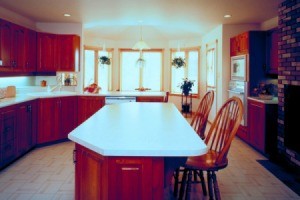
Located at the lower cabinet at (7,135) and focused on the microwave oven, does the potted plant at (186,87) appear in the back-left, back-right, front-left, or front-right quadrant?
front-left

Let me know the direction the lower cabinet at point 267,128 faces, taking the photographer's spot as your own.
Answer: facing the viewer and to the left of the viewer

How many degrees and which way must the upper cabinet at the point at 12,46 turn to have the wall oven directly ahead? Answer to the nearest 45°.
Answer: approximately 45° to its left

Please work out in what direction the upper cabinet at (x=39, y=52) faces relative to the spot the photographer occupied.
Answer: facing the viewer and to the right of the viewer

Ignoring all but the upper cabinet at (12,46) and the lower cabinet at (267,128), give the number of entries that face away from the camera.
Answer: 0

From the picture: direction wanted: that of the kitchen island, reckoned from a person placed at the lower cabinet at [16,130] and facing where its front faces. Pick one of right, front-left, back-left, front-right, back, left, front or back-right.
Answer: front-right

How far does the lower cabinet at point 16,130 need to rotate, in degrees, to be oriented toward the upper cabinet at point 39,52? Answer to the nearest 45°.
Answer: approximately 135° to its left

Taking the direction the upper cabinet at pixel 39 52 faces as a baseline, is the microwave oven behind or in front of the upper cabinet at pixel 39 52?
in front

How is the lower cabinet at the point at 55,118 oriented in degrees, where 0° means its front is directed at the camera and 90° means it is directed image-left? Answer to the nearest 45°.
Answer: approximately 315°

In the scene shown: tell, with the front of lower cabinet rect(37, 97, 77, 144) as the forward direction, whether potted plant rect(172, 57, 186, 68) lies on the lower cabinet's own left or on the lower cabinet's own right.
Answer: on the lower cabinet's own left
